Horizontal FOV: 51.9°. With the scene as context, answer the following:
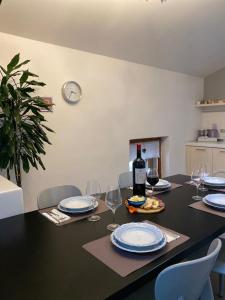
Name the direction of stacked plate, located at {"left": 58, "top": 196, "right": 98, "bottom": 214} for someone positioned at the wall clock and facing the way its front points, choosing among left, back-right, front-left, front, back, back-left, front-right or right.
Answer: front-right

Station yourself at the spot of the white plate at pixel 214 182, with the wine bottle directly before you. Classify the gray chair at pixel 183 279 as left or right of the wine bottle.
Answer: left

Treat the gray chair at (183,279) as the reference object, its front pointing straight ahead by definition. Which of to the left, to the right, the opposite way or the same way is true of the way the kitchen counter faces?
to the left

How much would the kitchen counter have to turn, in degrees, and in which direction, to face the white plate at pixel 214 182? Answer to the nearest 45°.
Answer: approximately 45° to its left

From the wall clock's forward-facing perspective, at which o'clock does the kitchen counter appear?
The kitchen counter is roughly at 10 o'clock from the wall clock.

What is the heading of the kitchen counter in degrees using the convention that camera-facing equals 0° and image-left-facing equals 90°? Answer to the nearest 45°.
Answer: approximately 45°

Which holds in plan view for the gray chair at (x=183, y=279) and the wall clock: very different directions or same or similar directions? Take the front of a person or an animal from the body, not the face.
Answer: very different directions

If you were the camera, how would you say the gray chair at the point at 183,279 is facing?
facing away from the viewer and to the left of the viewer

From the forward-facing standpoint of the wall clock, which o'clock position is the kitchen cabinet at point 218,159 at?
The kitchen cabinet is roughly at 10 o'clock from the wall clock.

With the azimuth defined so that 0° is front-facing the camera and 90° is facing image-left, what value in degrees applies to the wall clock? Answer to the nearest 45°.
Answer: approximately 315°
